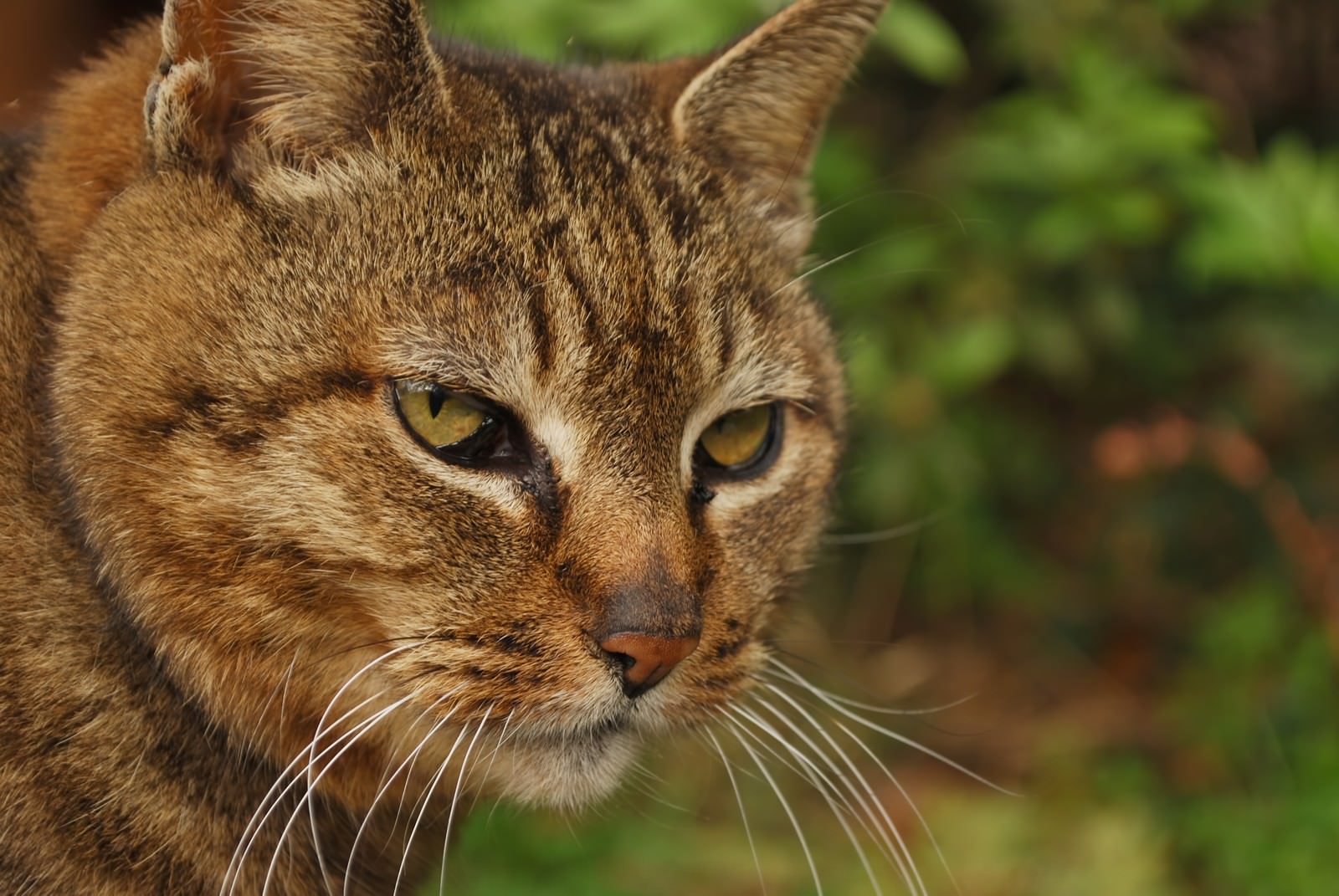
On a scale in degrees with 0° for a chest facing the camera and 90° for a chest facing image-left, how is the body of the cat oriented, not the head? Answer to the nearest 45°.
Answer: approximately 315°
